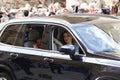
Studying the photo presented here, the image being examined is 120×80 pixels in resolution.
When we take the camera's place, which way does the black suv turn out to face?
facing the viewer and to the right of the viewer
